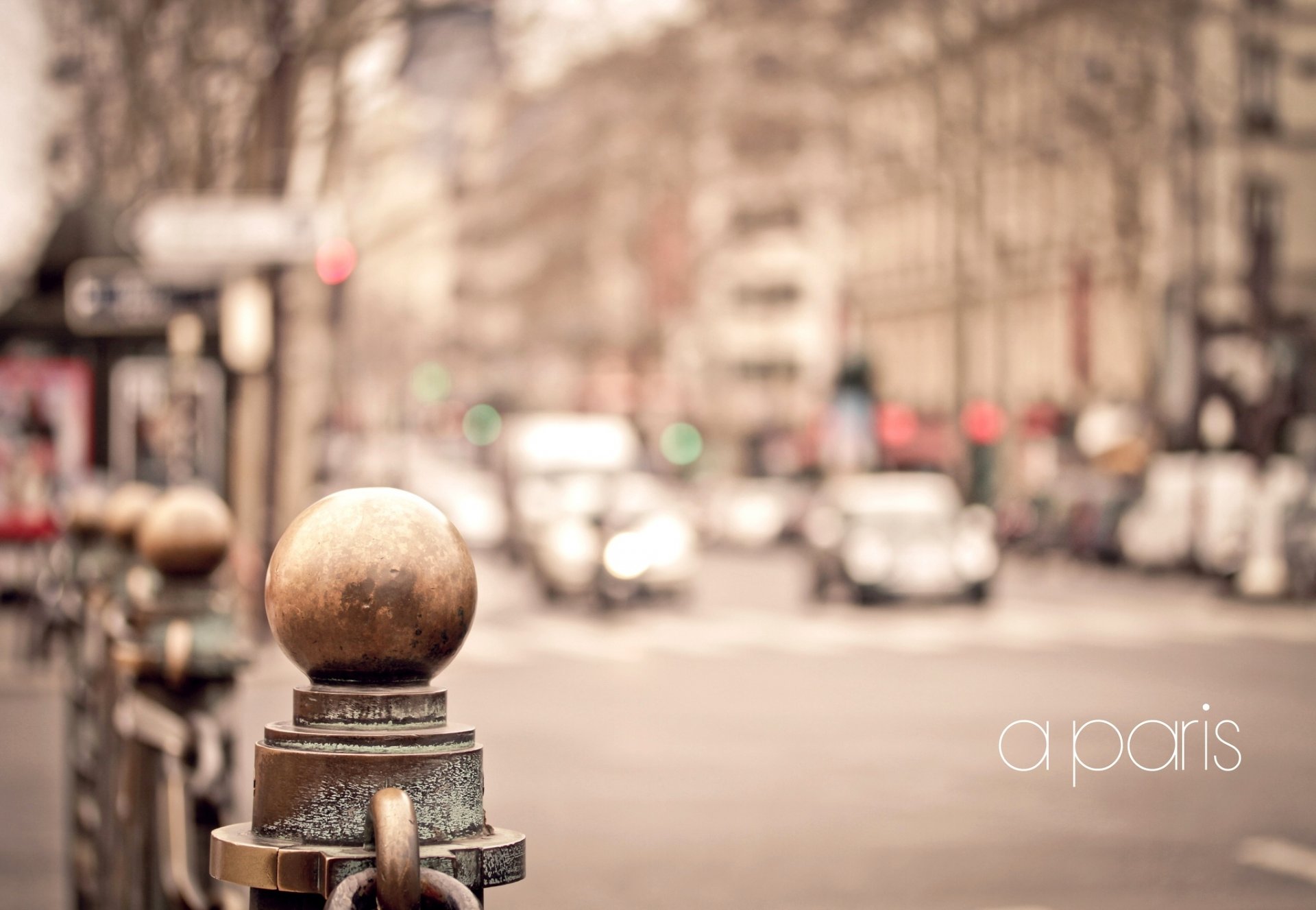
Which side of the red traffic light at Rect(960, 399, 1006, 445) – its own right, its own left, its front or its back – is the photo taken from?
front

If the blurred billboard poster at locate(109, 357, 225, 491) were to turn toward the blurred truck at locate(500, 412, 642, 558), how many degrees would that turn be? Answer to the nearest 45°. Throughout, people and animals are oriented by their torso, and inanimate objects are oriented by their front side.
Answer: approximately 135° to its left

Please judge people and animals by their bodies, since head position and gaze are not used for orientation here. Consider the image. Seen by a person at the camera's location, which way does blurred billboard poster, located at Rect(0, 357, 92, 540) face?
facing the viewer

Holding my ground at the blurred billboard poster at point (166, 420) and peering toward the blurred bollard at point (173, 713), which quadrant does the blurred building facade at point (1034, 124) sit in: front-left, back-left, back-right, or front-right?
back-left

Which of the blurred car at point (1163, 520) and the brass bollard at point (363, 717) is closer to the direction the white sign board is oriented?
the brass bollard

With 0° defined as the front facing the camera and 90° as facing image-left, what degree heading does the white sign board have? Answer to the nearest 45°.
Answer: approximately 0°

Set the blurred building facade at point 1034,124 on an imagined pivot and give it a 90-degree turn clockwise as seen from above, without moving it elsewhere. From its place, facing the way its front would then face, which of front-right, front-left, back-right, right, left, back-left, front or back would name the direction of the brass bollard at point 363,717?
back-left

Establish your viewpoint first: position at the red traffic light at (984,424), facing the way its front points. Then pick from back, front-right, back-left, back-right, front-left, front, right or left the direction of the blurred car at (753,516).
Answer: right

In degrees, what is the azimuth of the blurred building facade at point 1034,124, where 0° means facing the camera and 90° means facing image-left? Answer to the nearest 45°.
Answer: approximately 45°

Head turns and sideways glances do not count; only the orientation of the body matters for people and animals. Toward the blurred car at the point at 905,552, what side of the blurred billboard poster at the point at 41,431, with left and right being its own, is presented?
left
